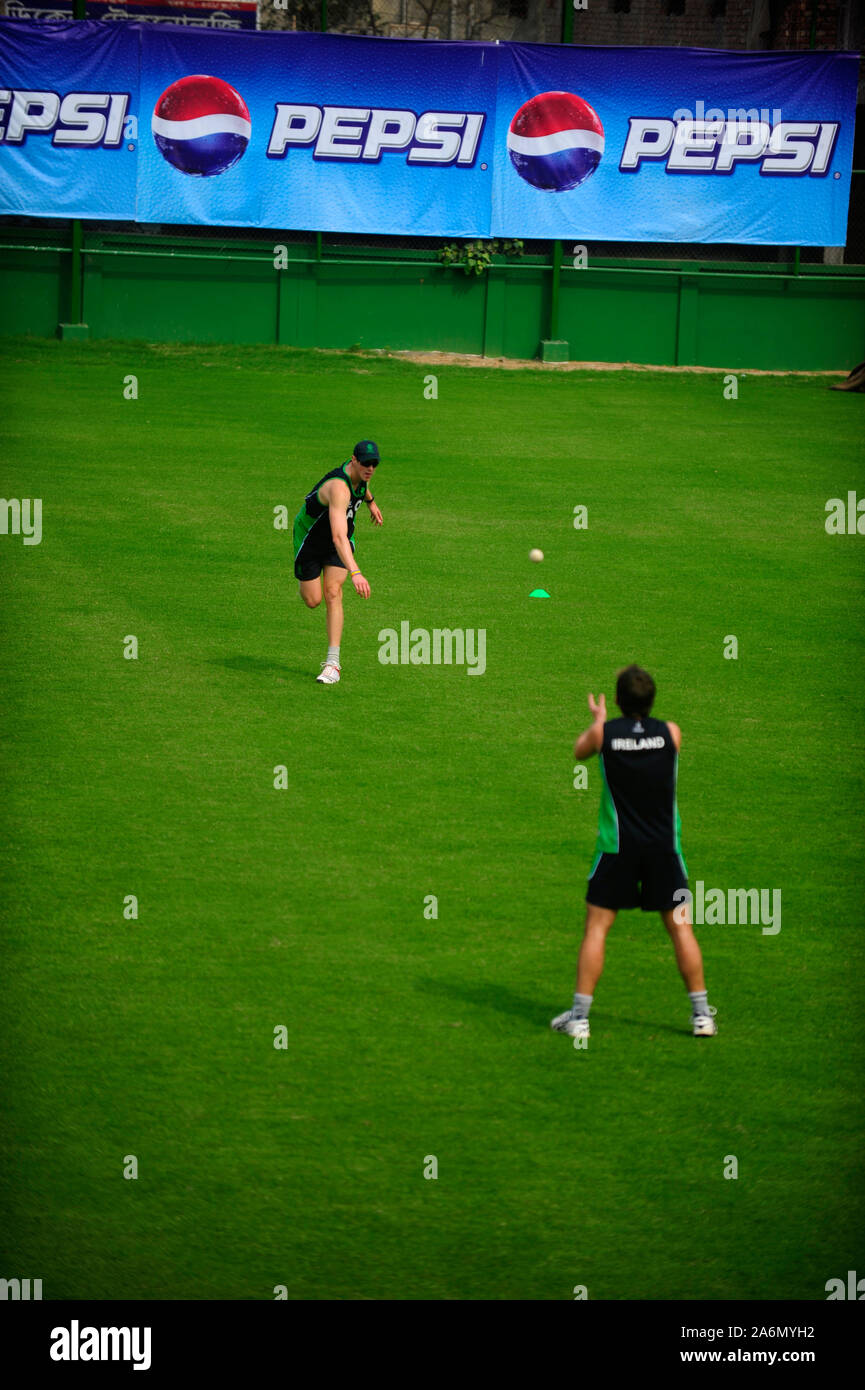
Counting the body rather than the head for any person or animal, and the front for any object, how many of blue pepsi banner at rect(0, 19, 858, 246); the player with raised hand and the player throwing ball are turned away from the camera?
1

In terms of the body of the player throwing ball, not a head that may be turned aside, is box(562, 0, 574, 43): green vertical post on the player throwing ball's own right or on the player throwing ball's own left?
on the player throwing ball's own left

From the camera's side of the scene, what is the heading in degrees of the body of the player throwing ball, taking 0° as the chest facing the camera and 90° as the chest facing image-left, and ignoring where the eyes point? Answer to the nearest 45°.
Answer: approximately 315°

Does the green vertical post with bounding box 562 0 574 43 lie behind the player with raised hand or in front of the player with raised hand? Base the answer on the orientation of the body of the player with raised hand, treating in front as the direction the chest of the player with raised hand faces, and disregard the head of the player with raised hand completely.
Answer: in front

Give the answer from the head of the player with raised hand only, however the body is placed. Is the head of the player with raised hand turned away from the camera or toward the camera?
away from the camera

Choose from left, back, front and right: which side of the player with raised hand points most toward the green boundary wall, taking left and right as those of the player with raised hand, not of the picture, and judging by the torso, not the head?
front

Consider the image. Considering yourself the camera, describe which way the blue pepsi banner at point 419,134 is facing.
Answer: facing the viewer

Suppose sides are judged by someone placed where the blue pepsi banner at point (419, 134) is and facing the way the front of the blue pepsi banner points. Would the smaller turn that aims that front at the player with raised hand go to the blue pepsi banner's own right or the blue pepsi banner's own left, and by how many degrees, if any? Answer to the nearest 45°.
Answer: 0° — it already faces them

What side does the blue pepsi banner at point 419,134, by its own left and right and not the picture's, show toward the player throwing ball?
front

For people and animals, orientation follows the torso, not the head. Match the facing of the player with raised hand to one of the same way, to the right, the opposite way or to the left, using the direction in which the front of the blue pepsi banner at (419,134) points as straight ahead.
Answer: the opposite way

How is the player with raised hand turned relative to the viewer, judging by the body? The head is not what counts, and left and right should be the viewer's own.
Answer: facing away from the viewer

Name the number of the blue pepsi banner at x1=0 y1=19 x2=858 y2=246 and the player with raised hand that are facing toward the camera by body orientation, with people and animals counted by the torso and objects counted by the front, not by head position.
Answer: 1

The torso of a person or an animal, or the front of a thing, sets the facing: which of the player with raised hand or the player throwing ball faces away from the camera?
the player with raised hand
